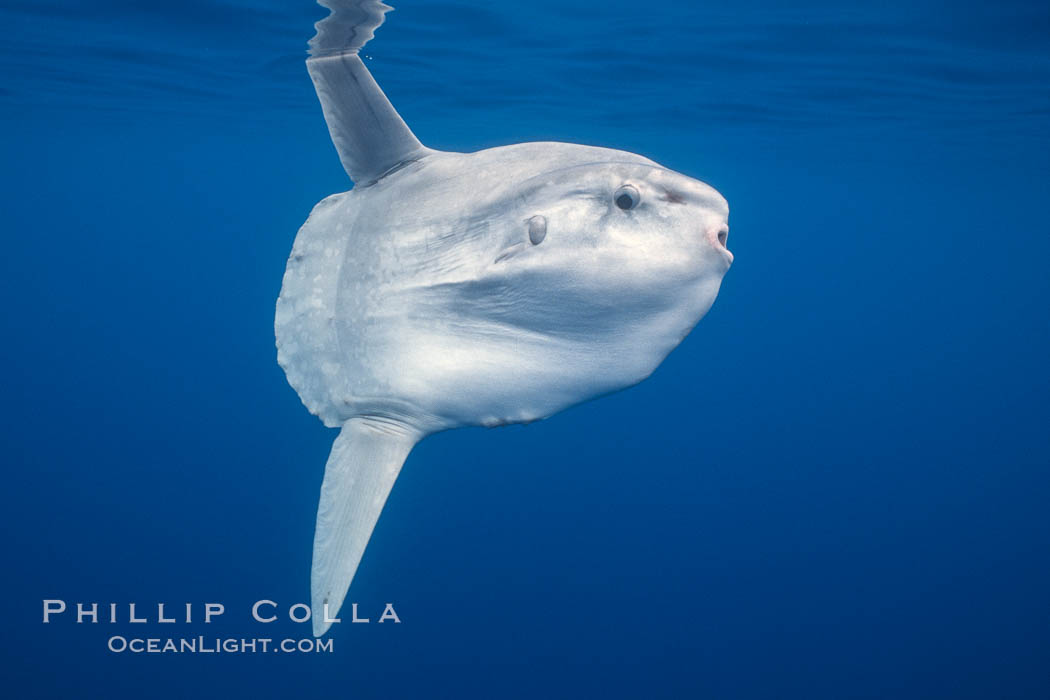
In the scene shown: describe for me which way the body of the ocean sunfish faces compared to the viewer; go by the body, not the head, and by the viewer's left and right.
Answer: facing to the right of the viewer
